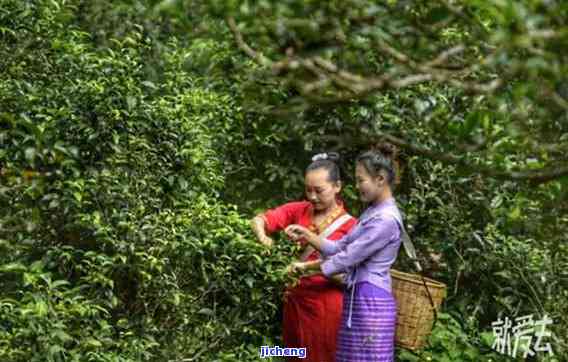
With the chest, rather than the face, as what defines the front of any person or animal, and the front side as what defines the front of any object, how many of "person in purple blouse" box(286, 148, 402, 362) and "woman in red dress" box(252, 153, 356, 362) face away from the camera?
0

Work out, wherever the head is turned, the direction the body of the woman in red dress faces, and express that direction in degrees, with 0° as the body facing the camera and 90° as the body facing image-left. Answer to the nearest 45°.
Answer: approximately 45°

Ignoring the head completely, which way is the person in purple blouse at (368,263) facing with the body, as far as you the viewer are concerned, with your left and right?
facing to the left of the viewer
